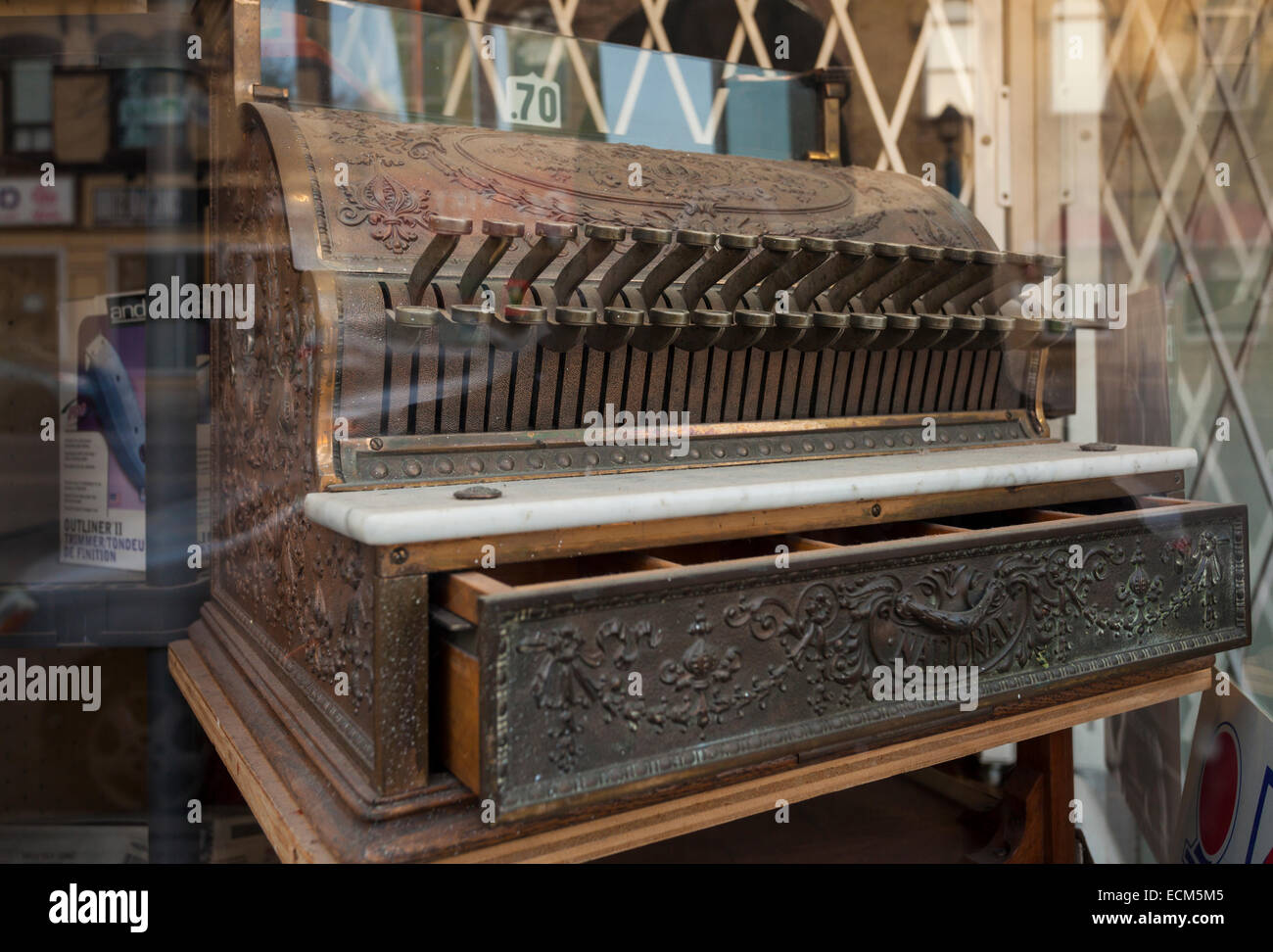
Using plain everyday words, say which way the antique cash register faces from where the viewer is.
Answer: facing the viewer and to the right of the viewer
